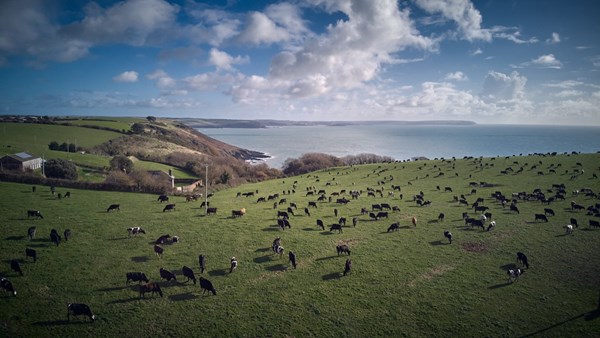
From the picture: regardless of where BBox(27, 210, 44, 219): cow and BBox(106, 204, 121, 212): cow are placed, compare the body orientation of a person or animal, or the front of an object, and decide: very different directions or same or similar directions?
very different directions

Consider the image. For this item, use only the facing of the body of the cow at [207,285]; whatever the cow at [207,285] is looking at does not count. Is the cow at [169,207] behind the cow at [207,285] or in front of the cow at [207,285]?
behind

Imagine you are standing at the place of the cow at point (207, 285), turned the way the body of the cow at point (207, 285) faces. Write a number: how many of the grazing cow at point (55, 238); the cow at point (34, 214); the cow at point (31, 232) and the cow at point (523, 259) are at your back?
3
